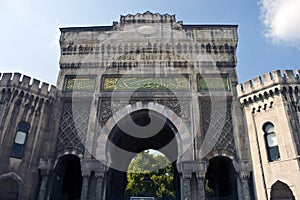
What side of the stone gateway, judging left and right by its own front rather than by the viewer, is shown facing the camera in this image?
front

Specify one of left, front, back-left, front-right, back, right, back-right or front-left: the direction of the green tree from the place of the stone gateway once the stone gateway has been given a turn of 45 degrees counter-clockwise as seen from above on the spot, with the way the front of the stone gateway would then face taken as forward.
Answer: back-left
